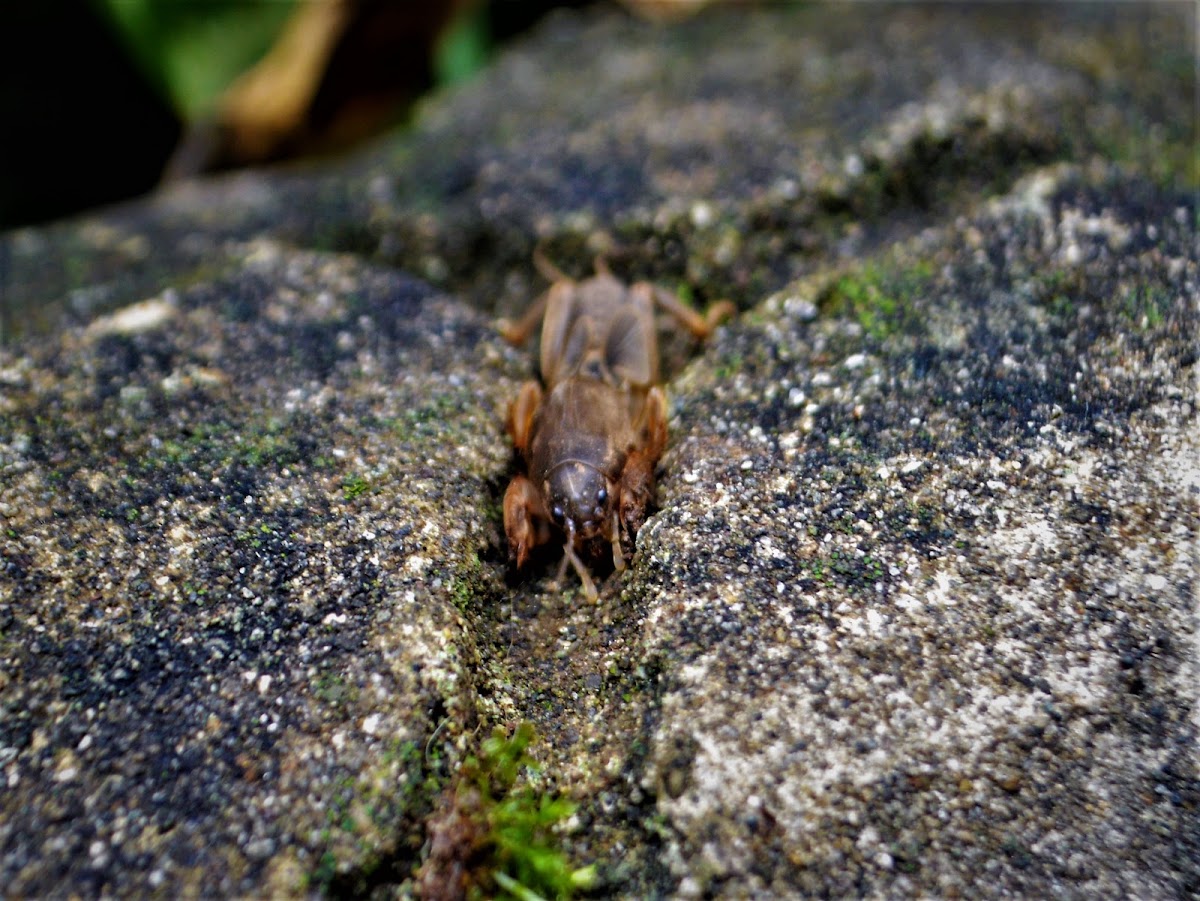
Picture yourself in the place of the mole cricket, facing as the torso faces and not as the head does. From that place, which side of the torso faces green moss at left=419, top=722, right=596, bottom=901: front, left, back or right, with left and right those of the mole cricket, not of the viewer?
front

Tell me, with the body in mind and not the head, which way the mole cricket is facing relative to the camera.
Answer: toward the camera

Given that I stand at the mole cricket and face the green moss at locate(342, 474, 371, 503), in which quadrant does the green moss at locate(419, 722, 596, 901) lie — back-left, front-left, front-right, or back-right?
front-left

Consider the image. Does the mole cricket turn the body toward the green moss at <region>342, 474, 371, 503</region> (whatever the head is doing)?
no

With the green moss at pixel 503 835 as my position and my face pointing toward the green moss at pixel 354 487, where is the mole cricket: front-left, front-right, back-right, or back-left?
front-right

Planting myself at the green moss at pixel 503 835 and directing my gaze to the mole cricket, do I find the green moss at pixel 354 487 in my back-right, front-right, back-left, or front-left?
front-left

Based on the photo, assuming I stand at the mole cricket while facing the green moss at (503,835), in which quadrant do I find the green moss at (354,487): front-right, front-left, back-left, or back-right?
front-right
